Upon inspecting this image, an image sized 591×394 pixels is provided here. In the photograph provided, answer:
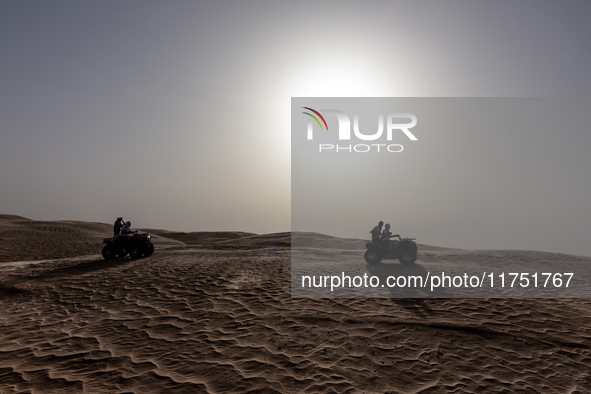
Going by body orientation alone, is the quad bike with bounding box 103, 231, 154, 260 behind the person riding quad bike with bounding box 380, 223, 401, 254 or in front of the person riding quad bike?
behind

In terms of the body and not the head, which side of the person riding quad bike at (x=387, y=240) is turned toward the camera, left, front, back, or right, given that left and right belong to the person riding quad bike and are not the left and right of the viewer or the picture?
right
